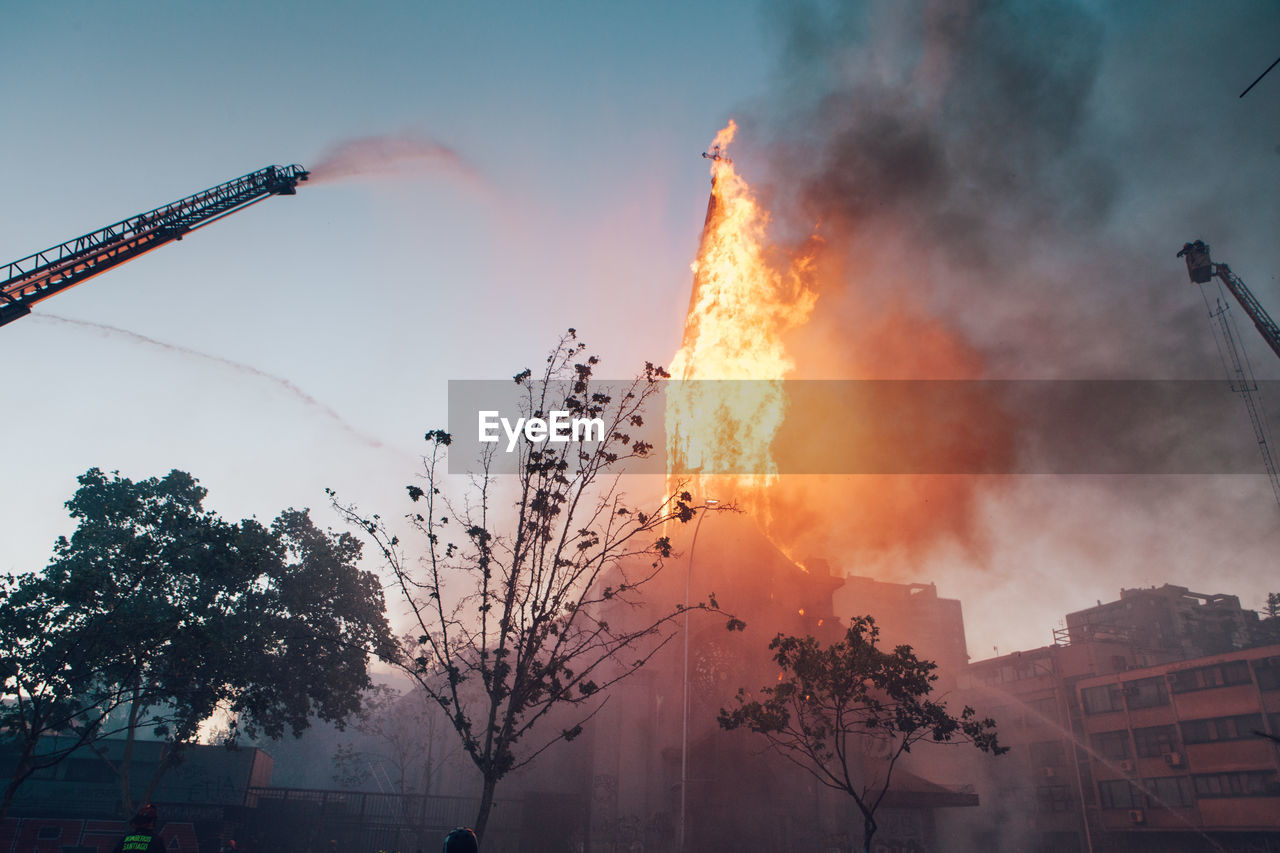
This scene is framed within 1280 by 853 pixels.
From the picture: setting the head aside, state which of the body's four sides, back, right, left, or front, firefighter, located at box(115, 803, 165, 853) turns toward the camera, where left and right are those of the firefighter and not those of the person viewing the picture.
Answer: back

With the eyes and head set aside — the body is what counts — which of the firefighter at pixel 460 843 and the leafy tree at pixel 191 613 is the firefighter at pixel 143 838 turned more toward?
the leafy tree

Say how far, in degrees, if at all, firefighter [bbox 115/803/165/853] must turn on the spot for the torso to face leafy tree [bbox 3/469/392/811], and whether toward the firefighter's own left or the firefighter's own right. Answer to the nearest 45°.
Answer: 0° — they already face it
